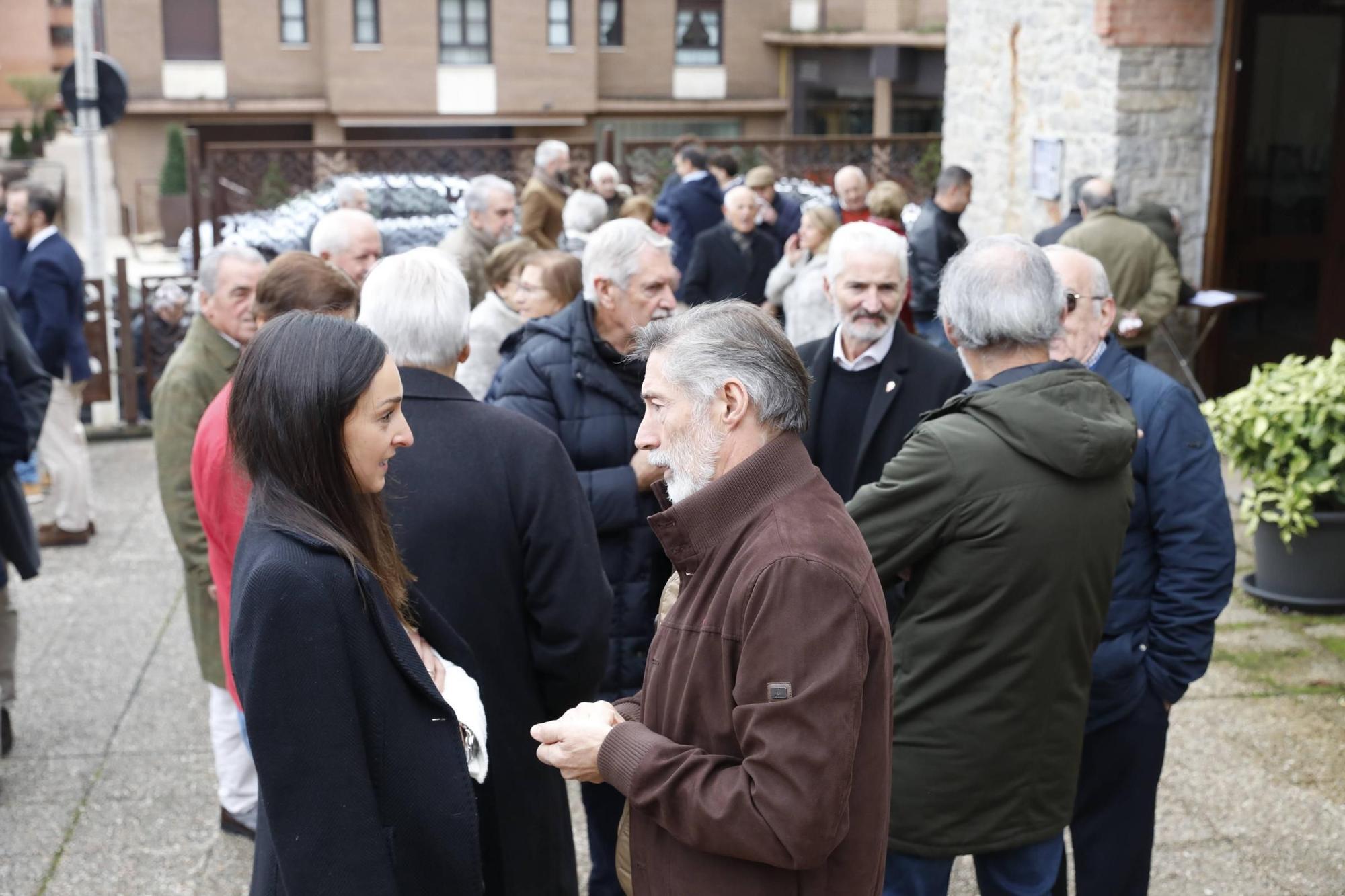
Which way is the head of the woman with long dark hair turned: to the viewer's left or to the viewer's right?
to the viewer's right

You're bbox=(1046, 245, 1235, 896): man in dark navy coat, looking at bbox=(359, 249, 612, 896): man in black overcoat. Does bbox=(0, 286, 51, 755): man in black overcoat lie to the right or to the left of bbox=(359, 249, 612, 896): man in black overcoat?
right

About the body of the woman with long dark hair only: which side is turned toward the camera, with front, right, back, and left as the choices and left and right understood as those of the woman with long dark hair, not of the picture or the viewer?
right

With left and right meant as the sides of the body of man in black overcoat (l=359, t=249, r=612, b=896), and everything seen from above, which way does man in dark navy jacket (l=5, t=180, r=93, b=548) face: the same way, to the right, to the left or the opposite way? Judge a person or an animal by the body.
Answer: to the left

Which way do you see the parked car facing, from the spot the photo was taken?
facing to the left of the viewer

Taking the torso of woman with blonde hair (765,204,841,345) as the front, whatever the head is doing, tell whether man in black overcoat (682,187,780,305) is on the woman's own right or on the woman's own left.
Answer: on the woman's own right

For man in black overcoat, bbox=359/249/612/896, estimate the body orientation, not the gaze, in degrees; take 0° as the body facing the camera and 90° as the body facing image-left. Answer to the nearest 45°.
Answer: approximately 180°

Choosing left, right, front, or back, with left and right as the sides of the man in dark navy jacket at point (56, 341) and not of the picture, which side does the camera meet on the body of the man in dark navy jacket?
left

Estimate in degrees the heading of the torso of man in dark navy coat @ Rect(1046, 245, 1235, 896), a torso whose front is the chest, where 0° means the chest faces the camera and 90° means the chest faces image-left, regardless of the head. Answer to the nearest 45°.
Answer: approximately 90°

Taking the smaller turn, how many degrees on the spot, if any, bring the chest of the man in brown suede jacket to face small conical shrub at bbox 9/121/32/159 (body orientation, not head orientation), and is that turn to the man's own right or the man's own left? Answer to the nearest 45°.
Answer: approximately 45° to the man's own right

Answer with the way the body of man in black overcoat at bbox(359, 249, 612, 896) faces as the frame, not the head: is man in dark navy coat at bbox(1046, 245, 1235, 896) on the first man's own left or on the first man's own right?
on the first man's own right

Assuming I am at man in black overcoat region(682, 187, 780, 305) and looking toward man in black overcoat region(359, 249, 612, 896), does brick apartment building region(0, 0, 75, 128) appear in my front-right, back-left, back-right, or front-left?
back-right

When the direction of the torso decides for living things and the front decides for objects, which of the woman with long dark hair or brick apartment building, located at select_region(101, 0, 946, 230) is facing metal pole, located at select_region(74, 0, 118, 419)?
the brick apartment building
